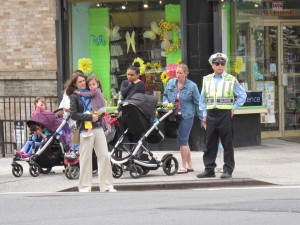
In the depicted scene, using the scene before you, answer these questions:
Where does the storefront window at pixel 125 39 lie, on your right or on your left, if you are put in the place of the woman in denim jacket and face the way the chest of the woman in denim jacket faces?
on your right

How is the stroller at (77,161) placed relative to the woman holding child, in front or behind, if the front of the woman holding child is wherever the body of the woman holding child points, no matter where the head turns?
behind

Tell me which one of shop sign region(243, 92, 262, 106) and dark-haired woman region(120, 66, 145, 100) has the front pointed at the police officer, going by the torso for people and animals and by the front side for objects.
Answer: the shop sign

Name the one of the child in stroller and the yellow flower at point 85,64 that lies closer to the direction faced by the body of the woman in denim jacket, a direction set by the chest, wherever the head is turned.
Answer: the child in stroller

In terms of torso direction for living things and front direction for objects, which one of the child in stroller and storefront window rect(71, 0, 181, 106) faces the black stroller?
the storefront window
